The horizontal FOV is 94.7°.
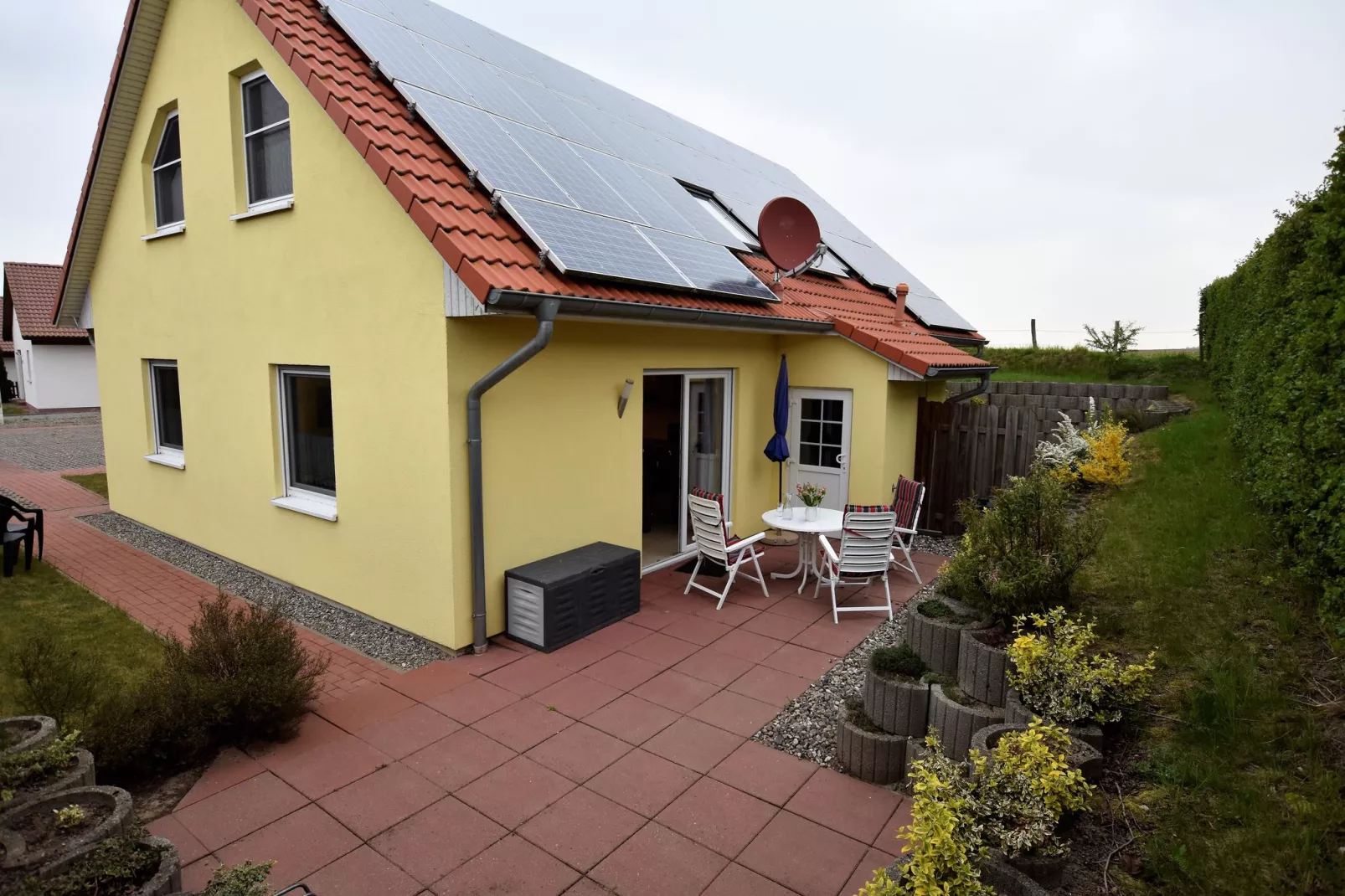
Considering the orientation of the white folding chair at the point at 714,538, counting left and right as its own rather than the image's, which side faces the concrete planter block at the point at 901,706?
right

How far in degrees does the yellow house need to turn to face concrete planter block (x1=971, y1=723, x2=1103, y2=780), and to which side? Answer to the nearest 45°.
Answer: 0° — it already faces it

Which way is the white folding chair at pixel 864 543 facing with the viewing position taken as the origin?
facing away from the viewer and to the left of the viewer

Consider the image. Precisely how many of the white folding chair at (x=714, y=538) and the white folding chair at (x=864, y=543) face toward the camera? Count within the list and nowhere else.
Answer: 0

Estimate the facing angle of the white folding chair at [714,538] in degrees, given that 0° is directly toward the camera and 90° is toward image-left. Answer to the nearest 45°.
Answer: approximately 225°

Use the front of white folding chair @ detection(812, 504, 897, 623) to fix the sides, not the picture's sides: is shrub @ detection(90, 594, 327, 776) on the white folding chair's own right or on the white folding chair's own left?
on the white folding chair's own left

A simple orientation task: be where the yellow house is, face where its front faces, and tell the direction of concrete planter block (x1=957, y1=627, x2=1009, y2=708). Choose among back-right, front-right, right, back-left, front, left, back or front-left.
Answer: front

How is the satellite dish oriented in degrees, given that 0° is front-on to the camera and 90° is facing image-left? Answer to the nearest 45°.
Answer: approximately 315°

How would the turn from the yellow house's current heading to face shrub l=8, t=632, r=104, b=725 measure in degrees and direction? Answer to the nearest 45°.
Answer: approximately 90° to its right

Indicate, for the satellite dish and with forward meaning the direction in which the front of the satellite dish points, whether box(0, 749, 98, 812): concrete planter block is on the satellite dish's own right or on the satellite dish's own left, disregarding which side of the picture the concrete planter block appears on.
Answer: on the satellite dish's own right

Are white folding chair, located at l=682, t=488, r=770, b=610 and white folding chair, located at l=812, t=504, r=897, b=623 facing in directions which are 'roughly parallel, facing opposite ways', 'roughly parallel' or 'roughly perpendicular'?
roughly perpendicular

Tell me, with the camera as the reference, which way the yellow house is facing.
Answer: facing the viewer and to the right of the viewer

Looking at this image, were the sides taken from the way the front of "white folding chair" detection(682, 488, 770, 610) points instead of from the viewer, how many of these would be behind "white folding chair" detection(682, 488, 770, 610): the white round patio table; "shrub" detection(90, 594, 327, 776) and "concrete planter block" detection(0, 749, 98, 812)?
2

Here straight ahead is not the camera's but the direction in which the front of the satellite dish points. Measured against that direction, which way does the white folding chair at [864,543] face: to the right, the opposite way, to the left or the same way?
the opposite way

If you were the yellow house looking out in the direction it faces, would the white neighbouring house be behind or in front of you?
behind
